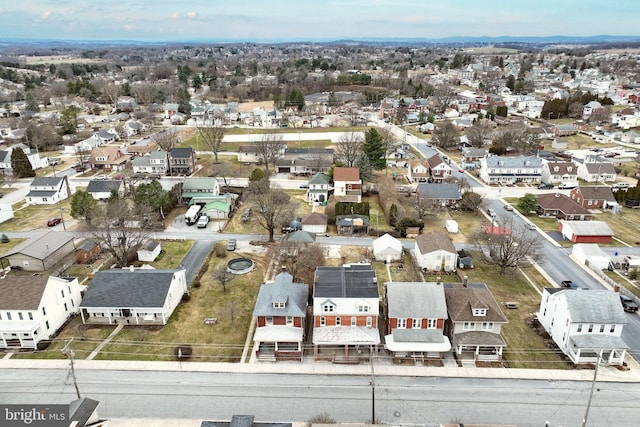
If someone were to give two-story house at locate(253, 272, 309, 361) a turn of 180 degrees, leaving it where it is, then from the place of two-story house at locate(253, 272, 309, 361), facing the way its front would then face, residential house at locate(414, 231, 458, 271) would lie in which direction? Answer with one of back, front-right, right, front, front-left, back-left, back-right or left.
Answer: front-right

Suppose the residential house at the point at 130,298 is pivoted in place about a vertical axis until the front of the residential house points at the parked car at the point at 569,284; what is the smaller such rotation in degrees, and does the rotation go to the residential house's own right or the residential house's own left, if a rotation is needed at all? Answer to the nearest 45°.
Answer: approximately 90° to the residential house's own left

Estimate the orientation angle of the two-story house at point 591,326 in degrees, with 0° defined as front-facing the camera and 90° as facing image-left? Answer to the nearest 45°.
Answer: approximately 315°

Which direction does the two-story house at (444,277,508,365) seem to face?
toward the camera

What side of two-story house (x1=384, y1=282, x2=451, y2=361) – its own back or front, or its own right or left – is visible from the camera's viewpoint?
front

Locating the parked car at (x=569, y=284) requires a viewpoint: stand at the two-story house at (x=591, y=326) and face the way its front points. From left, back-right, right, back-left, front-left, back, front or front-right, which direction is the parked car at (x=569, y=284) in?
back-left

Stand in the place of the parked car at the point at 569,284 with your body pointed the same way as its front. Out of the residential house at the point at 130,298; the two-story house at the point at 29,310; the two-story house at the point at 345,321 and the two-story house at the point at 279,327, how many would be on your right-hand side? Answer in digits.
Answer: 4

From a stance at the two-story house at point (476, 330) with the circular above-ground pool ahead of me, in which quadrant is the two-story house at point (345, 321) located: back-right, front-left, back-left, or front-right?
front-left

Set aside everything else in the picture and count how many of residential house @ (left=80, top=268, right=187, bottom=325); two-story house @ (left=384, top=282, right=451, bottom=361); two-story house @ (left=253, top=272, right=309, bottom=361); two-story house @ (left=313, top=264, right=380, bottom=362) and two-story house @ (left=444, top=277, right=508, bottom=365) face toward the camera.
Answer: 5

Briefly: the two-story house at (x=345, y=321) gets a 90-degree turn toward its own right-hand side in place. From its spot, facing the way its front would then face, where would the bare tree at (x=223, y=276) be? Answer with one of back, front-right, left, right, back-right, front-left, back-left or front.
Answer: front-right

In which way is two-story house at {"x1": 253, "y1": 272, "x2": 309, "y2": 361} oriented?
toward the camera

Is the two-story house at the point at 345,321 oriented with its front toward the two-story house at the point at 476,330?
no

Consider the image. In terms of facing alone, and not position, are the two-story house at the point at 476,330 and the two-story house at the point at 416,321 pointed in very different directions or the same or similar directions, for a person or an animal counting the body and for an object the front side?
same or similar directions

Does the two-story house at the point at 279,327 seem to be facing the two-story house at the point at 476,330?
no

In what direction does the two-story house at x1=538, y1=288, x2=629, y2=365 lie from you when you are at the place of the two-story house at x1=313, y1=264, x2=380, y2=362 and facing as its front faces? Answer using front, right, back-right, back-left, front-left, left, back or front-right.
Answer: left

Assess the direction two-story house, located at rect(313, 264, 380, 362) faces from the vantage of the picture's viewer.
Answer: facing the viewer
